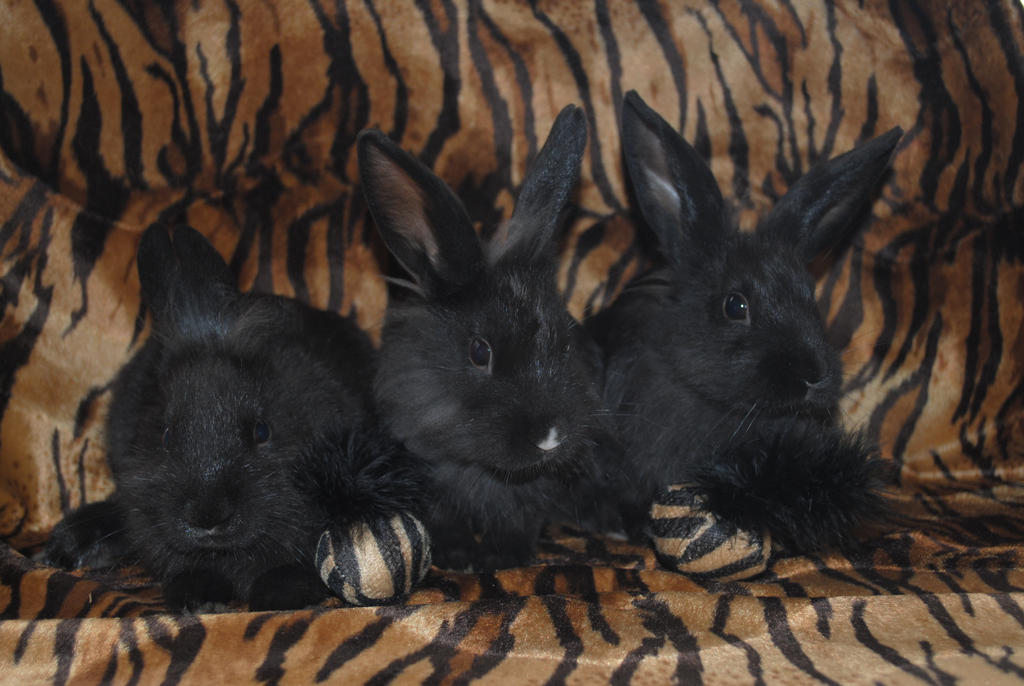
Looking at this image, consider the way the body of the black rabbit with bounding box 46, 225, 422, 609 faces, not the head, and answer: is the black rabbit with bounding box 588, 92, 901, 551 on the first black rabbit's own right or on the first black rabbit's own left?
on the first black rabbit's own left

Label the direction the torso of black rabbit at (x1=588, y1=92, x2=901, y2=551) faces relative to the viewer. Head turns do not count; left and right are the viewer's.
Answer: facing the viewer and to the right of the viewer

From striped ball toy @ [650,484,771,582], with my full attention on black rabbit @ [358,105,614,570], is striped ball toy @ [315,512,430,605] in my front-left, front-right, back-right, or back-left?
front-left

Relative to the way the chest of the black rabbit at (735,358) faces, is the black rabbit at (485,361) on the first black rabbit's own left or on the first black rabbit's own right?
on the first black rabbit's own right

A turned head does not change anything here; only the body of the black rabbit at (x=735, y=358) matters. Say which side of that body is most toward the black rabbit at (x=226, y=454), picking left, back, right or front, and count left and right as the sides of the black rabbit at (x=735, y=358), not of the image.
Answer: right

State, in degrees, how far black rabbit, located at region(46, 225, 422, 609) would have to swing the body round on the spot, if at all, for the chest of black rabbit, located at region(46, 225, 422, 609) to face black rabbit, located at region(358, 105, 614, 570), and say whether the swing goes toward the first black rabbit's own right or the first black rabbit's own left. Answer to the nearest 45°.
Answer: approximately 90° to the first black rabbit's own left

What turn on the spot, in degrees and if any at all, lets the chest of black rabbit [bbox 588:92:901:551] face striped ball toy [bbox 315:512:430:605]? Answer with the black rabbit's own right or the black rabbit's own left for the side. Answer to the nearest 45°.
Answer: approximately 90° to the black rabbit's own right

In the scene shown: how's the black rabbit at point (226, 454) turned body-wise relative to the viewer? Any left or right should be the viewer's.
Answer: facing the viewer

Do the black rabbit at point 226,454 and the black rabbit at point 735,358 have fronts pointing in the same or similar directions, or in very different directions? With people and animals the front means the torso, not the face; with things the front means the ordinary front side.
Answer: same or similar directions

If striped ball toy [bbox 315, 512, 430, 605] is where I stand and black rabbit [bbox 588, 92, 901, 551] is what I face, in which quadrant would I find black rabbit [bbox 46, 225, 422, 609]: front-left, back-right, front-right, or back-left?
back-left

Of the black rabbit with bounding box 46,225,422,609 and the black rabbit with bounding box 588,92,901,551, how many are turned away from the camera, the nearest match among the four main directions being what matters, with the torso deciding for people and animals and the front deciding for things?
0
